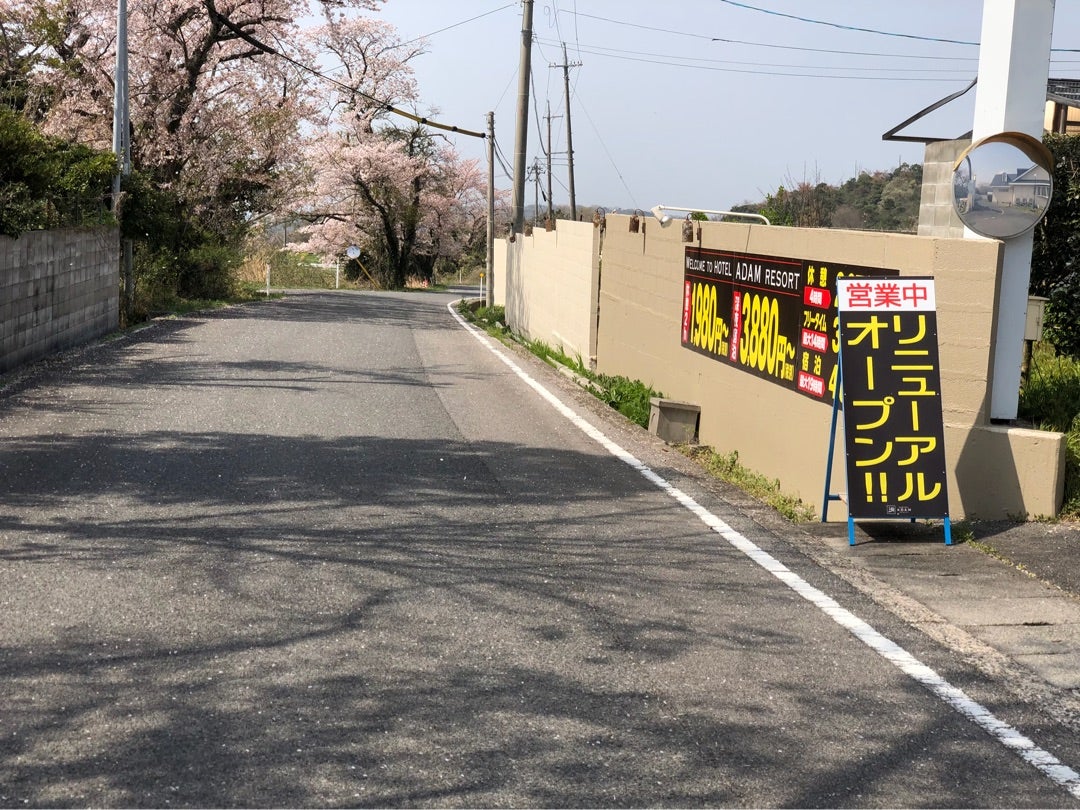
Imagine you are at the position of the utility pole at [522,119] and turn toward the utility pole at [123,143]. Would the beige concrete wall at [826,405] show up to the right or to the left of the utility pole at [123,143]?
left

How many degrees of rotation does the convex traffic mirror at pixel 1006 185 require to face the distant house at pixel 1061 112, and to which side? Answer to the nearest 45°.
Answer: approximately 180°

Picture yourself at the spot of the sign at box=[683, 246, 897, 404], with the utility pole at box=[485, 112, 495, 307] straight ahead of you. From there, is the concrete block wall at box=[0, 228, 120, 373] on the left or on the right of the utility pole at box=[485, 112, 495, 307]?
left

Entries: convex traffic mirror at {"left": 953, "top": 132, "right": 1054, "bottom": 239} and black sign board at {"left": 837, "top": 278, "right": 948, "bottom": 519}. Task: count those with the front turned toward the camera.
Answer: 2

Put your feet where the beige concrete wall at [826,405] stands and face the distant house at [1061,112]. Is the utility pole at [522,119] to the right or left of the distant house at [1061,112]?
left

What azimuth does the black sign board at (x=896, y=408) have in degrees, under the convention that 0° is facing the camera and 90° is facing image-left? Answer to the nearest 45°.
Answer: approximately 0°

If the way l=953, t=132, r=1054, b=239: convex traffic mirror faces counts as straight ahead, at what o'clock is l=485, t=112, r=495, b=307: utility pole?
The utility pole is roughly at 5 o'clock from the convex traffic mirror.

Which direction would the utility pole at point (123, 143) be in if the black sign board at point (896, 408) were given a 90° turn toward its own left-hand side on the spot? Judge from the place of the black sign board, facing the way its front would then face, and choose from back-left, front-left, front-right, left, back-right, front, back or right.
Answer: back-left

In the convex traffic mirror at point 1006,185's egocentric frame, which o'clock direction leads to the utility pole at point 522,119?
The utility pole is roughly at 5 o'clock from the convex traffic mirror.
